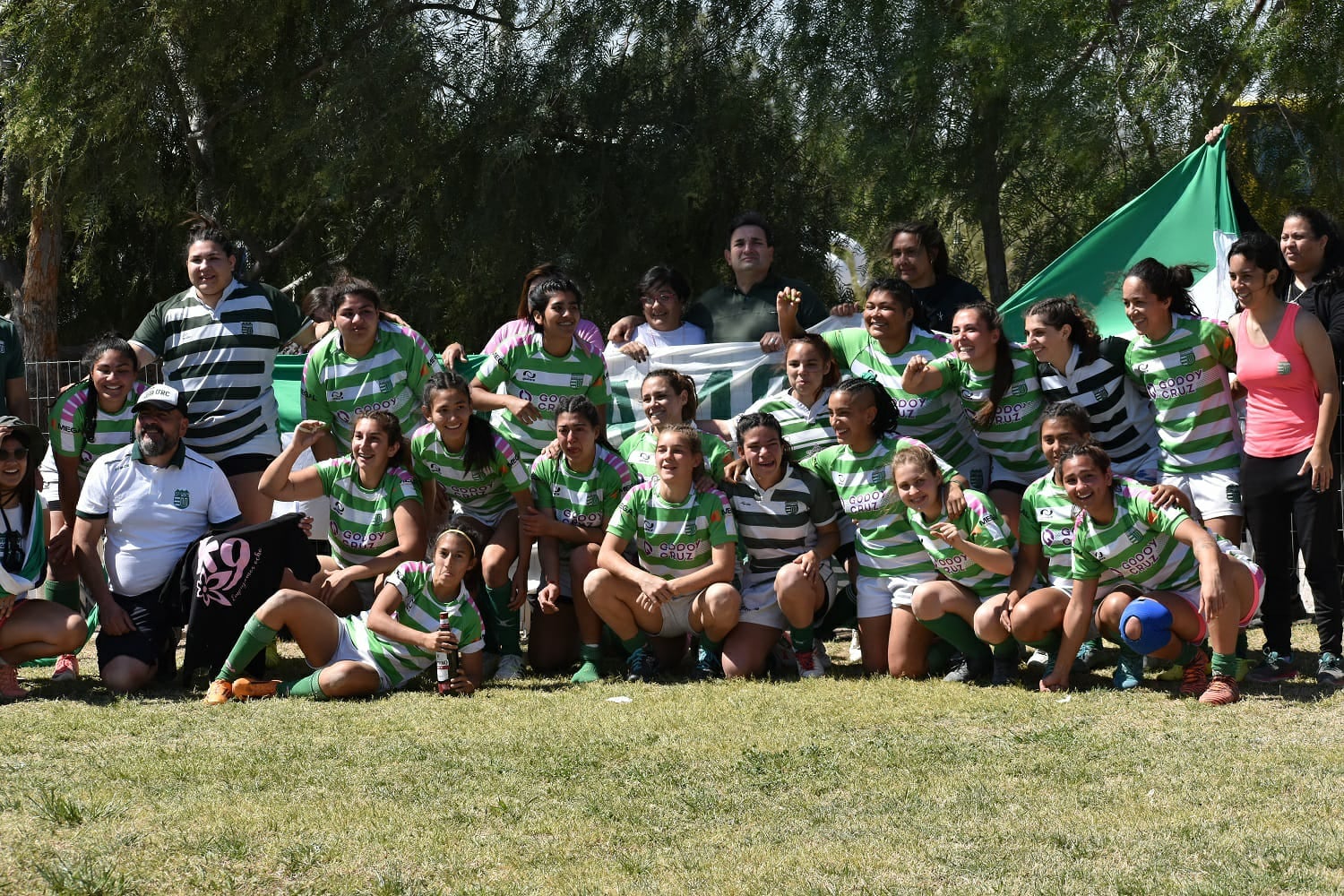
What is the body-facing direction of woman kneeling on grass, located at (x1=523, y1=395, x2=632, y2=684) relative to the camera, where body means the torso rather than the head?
toward the camera

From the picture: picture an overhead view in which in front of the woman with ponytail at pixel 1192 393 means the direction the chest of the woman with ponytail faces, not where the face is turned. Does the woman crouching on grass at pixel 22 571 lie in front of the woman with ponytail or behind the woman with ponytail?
in front

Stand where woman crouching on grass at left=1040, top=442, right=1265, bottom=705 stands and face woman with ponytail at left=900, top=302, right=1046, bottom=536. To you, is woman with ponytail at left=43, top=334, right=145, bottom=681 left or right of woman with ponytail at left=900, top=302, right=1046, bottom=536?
left

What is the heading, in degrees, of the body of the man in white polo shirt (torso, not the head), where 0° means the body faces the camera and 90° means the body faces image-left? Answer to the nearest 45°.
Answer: approximately 0°

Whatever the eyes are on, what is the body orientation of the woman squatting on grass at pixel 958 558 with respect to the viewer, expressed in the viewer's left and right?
facing the viewer and to the left of the viewer

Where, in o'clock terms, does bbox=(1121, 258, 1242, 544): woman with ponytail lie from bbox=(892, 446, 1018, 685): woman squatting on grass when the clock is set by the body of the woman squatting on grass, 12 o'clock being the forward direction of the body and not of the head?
The woman with ponytail is roughly at 7 o'clock from the woman squatting on grass.

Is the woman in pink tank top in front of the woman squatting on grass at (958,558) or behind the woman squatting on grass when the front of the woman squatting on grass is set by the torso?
behind

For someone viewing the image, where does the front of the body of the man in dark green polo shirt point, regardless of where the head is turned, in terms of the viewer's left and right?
facing the viewer

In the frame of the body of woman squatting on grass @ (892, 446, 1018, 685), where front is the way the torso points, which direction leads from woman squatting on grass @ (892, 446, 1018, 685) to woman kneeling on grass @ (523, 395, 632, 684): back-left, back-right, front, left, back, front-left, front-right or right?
front-right

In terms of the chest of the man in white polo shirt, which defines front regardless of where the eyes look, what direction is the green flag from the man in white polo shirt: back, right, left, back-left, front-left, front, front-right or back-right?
left

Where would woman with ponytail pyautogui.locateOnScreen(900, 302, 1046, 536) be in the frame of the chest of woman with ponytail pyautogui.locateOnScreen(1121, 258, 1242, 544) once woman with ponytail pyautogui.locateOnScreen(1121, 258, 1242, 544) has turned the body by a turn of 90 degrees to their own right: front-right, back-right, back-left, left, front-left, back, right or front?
front-left

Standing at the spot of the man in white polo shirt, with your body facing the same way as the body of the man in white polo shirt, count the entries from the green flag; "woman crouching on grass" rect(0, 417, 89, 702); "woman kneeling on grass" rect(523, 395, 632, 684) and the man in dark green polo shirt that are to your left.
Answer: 3

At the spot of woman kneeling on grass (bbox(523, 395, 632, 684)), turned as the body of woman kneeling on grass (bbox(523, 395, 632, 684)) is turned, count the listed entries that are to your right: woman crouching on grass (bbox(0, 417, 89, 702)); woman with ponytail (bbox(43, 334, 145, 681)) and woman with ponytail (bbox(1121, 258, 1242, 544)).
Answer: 2

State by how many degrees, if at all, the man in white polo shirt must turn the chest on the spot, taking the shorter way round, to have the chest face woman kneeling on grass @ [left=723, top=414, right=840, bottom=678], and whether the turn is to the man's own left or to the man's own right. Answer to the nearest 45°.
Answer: approximately 90° to the man's own left

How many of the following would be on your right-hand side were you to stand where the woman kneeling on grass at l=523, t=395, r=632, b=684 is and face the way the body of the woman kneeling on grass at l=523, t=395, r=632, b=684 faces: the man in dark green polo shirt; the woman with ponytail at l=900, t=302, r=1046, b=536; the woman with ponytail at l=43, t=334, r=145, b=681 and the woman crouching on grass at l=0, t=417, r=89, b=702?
2

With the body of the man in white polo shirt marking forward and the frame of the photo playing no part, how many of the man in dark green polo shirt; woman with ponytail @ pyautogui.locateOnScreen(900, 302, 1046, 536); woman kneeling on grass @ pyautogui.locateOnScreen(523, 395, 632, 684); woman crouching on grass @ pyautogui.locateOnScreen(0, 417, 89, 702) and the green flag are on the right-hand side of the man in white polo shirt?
1
